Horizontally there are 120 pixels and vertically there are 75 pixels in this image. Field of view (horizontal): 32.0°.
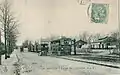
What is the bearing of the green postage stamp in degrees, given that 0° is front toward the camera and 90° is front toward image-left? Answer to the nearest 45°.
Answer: approximately 0°
